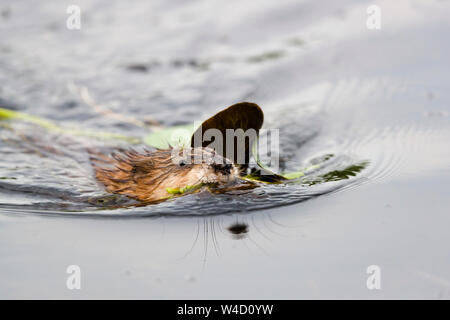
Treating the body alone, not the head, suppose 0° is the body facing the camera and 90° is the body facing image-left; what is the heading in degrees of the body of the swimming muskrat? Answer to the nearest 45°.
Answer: approximately 270°
